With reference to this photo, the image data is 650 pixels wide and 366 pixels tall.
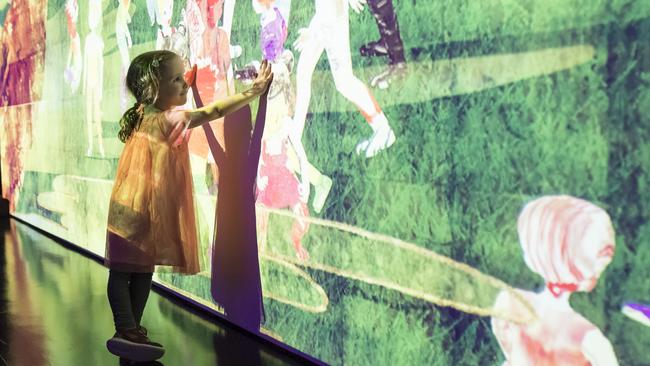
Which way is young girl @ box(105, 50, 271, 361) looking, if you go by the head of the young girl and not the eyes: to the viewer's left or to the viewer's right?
to the viewer's right

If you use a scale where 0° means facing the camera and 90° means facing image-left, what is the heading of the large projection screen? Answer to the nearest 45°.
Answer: approximately 45°
